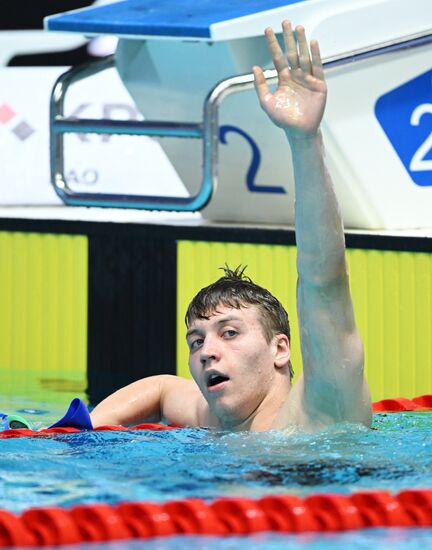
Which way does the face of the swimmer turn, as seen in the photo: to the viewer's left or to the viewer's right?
to the viewer's left

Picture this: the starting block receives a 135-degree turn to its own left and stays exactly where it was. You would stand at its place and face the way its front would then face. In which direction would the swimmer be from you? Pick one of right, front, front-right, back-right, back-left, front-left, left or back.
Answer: right

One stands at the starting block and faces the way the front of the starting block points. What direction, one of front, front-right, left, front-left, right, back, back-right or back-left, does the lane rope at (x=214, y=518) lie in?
front-left

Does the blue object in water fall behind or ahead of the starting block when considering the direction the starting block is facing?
ahead

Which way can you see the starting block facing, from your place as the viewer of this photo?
facing the viewer and to the left of the viewer
